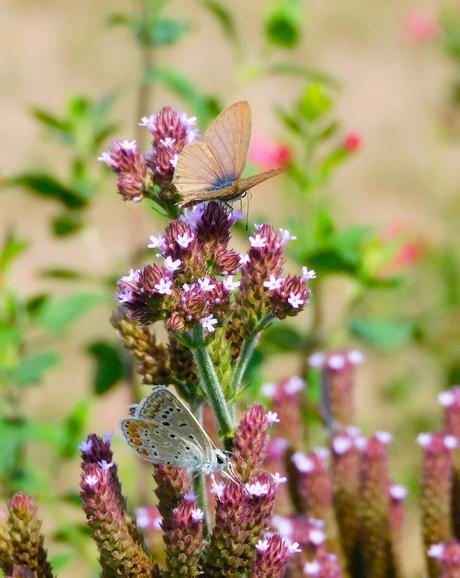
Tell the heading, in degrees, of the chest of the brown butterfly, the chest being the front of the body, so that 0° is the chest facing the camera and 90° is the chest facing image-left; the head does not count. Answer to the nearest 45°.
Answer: approximately 270°

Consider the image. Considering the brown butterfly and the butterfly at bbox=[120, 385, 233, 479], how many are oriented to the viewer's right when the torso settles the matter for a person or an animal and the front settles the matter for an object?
2

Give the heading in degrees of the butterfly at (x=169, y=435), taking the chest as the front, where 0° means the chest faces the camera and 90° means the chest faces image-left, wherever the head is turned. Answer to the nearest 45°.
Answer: approximately 270°
